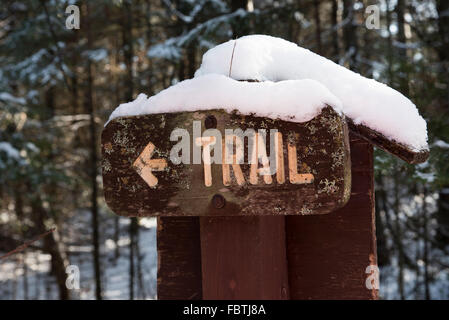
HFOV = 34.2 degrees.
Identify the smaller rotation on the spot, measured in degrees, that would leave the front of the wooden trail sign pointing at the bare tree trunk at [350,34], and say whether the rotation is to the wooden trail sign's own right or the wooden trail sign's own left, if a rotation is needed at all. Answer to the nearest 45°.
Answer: approximately 180°

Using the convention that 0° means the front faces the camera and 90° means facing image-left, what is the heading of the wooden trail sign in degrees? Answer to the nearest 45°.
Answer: approximately 0°
